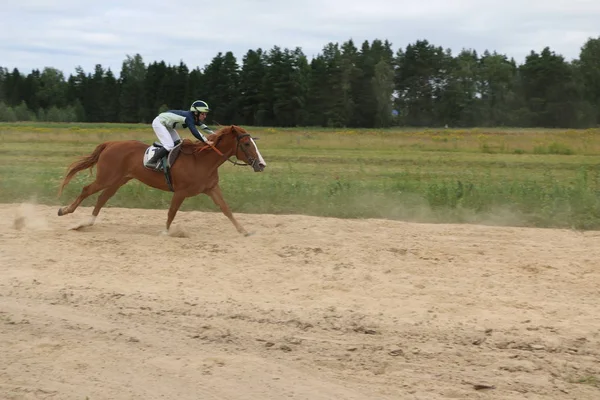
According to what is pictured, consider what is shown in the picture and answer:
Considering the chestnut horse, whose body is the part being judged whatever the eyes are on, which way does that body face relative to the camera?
to the viewer's right

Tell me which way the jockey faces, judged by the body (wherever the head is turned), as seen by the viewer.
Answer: to the viewer's right
